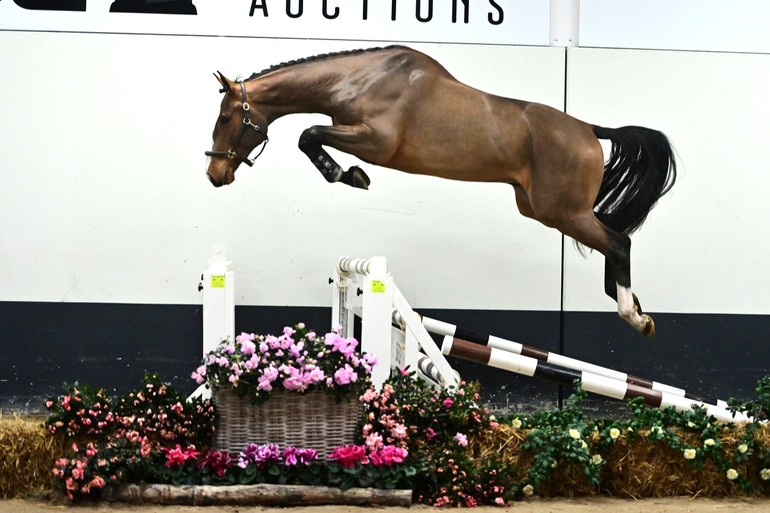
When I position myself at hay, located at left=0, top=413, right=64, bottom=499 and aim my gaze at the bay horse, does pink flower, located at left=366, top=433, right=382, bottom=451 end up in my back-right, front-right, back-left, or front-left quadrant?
front-right

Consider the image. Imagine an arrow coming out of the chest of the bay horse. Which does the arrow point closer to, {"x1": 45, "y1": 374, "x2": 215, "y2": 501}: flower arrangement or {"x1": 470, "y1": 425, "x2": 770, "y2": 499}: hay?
the flower arrangement

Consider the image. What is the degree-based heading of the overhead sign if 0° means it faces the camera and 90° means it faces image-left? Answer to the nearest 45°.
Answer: approximately 0°

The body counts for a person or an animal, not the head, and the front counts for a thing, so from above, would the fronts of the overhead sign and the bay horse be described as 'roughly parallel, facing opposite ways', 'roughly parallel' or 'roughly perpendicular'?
roughly perpendicular

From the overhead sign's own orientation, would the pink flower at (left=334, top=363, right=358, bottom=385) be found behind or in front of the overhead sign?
in front

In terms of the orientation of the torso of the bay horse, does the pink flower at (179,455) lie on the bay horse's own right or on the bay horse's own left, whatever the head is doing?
on the bay horse's own left

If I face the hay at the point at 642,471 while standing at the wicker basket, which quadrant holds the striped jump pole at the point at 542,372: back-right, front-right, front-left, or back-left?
front-left

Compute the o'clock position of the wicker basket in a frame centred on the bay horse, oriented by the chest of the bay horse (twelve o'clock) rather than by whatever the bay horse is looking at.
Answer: The wicker basket is roughly at 10 o'clock from the bay horse.

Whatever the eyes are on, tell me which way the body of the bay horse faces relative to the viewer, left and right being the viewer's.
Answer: facing to the left of the viewer

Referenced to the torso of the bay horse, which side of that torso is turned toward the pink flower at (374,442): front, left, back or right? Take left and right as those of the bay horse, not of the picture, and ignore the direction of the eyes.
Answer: left

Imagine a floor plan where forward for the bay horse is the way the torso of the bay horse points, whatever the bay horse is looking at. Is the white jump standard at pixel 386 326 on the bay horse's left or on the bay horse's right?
on the bay horse's left
